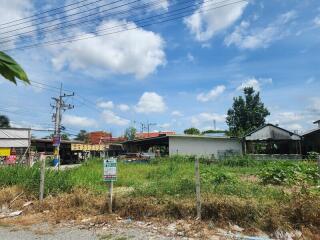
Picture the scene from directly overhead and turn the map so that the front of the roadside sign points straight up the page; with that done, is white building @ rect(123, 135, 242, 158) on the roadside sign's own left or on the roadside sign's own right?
on the roadside sign's own left

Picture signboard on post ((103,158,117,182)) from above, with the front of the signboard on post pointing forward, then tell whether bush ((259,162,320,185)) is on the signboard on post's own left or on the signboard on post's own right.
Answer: on the signboard on post's own left

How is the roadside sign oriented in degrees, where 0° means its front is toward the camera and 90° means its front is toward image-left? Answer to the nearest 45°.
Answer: approximately 0°

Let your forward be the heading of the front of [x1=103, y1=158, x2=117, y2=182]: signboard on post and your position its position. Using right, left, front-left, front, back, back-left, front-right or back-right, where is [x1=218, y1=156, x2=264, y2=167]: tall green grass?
back-left

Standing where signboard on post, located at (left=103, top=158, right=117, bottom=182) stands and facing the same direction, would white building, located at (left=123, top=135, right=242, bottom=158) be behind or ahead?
behind
